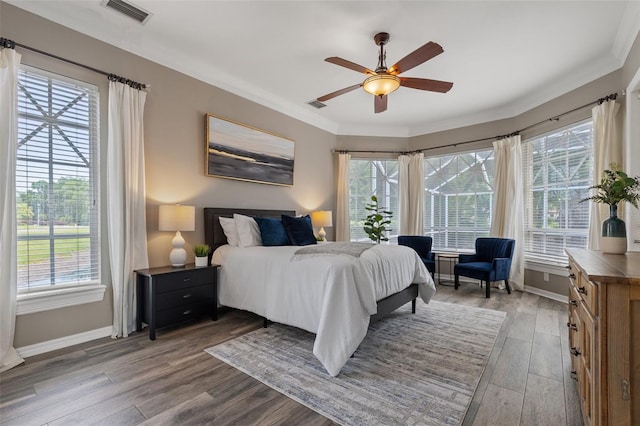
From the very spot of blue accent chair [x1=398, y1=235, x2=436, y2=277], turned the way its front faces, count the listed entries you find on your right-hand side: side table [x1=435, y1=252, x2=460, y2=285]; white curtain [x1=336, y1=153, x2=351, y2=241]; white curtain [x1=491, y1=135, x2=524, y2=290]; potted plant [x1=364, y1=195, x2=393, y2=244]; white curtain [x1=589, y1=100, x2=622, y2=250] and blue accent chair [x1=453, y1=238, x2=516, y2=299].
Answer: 2

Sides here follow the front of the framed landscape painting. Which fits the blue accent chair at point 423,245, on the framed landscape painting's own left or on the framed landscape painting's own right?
on the framed landscape painting's own left

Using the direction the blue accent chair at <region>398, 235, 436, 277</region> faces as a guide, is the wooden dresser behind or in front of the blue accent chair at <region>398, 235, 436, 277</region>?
in front

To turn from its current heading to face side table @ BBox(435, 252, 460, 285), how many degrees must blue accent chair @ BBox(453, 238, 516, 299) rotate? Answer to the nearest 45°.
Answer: approximately 90° to its right

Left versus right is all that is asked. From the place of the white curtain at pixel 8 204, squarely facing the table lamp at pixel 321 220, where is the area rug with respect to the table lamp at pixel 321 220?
right

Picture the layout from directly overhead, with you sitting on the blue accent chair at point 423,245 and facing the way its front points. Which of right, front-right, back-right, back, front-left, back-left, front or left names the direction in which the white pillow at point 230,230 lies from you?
front-right

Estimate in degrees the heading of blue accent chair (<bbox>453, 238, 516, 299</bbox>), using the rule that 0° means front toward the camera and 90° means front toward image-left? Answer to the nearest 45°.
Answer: approximately 45°

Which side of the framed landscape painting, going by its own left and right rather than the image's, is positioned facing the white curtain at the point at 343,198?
left

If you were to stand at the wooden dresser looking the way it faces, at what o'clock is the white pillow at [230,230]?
The white pillow is roughly at 12 o'clock from the wooden dresser.

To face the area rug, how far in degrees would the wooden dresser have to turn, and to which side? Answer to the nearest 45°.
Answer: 0° — it already faces it

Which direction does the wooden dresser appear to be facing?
to the viewer's left

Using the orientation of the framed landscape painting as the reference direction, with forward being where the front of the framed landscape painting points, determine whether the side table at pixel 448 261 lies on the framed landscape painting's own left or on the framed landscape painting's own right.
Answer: on the framed landscape painting's own left

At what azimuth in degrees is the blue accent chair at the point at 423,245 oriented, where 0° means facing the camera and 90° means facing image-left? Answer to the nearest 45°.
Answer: approximately 0°

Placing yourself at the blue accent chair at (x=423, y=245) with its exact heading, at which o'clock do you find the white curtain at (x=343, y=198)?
The white curtain is roughly at 3 o'clock from the blue accent chair.

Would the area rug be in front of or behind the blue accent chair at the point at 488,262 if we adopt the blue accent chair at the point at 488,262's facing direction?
in front
